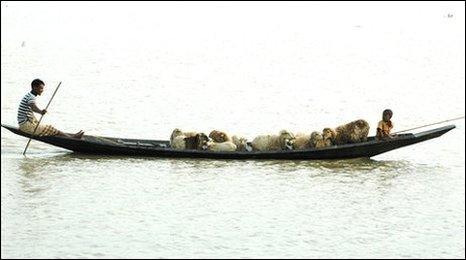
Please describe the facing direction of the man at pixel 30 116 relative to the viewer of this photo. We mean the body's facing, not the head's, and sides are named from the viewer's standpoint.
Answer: facing to the right of the viewer
